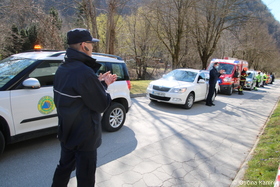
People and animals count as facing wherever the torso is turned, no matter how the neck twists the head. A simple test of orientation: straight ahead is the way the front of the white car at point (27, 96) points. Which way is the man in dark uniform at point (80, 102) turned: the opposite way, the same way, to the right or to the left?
the opposite way

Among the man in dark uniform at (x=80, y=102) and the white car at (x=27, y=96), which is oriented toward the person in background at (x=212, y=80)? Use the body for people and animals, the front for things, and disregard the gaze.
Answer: the man in dark uniform

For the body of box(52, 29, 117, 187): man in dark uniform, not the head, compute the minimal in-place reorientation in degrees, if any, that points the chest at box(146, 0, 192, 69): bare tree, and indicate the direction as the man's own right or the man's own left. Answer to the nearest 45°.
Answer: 0° — they already face it

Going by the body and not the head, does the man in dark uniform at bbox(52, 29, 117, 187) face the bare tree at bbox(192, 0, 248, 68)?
yes

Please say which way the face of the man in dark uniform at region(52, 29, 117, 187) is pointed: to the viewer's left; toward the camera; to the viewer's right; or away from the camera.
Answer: to the viewer's right

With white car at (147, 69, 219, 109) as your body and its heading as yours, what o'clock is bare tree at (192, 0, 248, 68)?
The bare tree is roughly at 5 o'clock from the white car.

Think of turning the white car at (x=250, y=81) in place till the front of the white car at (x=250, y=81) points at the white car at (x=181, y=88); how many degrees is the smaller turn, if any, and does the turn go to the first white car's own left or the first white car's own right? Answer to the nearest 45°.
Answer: approximately 45° to the first white car's own left

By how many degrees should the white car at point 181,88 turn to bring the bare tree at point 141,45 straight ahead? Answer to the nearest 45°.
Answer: approximately 135° to its right

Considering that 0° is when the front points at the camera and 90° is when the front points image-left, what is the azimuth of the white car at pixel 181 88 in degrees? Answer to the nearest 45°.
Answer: approximately 45°

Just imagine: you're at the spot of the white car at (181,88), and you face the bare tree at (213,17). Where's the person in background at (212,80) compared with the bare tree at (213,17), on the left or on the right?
right

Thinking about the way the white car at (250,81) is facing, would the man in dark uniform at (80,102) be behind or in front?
in front

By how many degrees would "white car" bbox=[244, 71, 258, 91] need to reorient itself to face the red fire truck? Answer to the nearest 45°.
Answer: approximately 45° to its left

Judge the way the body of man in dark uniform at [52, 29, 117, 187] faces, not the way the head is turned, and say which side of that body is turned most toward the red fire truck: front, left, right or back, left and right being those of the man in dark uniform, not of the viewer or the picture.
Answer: front

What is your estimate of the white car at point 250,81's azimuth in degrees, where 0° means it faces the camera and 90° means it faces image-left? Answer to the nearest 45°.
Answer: approximately 45°
